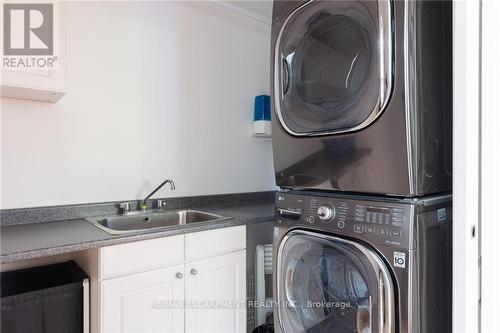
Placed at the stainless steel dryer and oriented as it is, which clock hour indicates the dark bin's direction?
The dark bin is roughly at 1 o'clock from the stainless steel dryer.

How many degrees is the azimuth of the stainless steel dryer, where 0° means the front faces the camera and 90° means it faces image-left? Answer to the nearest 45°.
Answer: approximately 45°

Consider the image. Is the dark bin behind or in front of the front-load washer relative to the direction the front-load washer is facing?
in front

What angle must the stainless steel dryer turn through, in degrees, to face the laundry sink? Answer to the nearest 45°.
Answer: approximately 45° to its right

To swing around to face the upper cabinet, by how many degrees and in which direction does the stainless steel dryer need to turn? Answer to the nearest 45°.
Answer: approximately 45° to its right

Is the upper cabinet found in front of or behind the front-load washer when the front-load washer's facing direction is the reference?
in front
